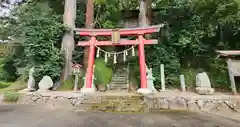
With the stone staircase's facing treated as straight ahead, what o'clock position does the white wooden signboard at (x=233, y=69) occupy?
The white wooden signboard is roughly at 10 o'clock from the stone staircase.

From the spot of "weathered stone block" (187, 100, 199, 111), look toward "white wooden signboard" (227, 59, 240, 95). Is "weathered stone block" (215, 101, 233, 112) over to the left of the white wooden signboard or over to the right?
right

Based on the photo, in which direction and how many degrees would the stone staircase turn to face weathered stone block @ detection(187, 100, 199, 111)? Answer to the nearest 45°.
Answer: approximately 45° to its left

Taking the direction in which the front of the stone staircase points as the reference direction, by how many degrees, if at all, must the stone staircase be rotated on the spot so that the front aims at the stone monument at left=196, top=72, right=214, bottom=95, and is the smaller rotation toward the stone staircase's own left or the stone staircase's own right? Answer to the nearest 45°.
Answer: approximately 45° to the stone staircase's own left

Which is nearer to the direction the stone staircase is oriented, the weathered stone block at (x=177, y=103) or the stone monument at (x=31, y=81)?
the weathered stone block

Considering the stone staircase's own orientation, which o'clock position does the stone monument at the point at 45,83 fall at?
The stone monument is roughly at 2 o'clock from the stone staircase.

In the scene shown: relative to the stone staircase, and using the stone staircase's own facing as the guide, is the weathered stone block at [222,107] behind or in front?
in front

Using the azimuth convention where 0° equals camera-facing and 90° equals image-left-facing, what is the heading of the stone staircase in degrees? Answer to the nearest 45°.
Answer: approximately 0°

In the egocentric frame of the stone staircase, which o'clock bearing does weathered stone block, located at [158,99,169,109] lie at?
The weathered stone block is roughly at 11 o'clock from the stone staircase.

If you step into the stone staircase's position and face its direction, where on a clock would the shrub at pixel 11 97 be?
The shrub is roughly at 2 o'clock from the stone staircase.

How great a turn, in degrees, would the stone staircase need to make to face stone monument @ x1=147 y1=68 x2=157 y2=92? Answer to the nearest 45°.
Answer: approximately 45° to its left

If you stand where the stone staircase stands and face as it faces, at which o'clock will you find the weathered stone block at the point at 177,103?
The weathered stone block is roughly at 11 o'clock from the stone staircase.
